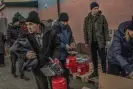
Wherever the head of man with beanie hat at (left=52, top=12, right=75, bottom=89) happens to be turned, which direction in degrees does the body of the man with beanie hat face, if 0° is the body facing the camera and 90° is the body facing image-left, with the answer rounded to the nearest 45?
approximately 315°

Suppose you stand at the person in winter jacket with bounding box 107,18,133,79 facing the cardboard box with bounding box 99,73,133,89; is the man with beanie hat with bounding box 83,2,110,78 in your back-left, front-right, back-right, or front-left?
back-right
